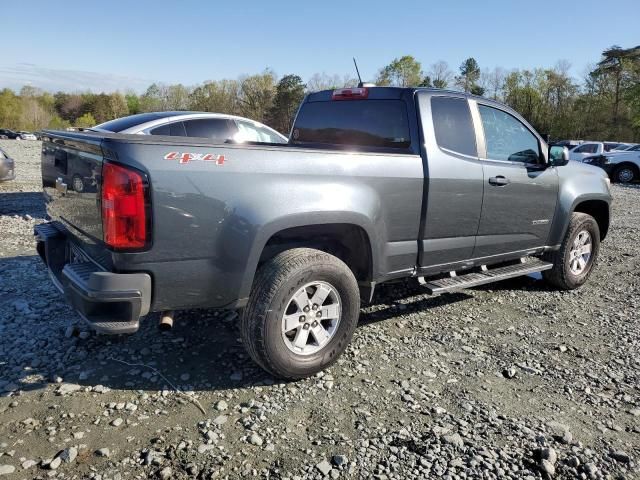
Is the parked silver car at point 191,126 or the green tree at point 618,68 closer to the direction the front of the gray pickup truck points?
the green tree

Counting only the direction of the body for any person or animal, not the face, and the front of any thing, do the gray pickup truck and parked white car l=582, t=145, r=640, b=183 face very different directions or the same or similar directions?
very different directions

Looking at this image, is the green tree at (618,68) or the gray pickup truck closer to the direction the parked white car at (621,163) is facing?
the gray pickup truck

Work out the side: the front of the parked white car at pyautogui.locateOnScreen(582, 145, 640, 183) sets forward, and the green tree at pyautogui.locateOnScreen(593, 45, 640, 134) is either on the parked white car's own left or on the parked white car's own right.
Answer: on the parked white car's own right

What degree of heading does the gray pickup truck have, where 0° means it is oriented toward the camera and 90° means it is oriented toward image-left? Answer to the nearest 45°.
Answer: approximately 225°

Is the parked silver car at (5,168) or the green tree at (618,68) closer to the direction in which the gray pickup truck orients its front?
the green tree

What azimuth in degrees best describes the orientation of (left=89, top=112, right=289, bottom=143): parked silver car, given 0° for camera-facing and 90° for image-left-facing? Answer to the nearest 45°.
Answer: approximately 225°

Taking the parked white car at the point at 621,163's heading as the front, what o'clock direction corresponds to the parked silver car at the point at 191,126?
The parked silver car is roughly at 11 o'clock from the parked white car.

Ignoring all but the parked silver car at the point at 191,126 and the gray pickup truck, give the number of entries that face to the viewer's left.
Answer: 0

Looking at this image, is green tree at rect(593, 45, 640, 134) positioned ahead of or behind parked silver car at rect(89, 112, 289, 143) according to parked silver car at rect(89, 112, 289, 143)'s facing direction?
ahead

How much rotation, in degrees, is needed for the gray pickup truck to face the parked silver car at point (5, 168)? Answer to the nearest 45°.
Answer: approximately 90° to its left

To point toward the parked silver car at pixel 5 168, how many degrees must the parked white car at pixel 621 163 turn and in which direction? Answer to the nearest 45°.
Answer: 0° — it already faces it

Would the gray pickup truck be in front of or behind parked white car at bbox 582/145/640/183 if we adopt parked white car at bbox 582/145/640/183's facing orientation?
in front
